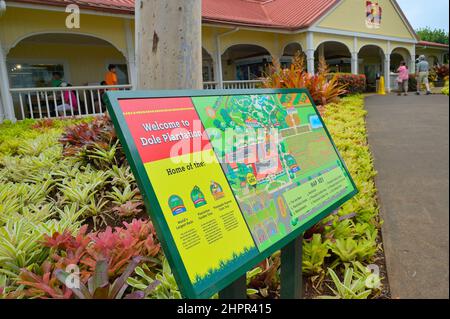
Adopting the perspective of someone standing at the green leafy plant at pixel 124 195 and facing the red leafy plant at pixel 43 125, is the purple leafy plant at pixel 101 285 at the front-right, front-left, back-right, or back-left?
back-left

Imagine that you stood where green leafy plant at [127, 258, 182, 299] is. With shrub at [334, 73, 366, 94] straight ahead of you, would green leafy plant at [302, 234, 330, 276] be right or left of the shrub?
right

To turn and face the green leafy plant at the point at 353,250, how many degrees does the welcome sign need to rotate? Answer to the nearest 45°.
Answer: approximately 90° to its left

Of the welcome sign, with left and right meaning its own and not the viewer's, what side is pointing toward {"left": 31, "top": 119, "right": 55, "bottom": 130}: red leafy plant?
back

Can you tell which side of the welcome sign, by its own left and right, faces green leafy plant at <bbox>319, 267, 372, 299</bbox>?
left

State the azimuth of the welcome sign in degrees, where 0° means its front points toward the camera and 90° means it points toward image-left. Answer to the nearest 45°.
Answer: approximately 315°

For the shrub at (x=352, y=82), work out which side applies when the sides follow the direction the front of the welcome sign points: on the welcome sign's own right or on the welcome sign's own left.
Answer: on the welcome sign's own left

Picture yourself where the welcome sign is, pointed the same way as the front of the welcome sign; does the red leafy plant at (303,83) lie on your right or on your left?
on your left
